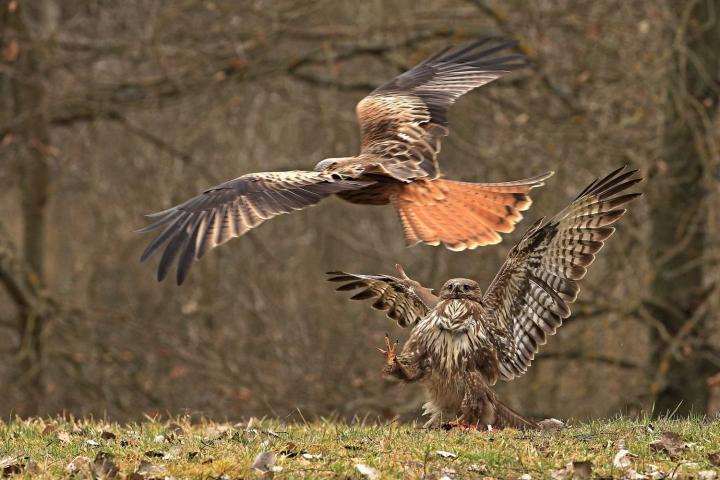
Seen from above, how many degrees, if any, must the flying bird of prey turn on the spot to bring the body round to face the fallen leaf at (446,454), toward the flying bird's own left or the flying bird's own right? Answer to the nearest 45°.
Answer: approximately 135° to the flying bird's own left

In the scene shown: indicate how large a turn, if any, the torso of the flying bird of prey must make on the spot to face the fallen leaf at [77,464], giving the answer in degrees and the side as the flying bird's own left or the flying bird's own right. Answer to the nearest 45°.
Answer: approximately 90° to the flying bird's own left

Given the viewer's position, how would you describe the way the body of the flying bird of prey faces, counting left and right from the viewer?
facing away from the viewer and to the left of the viewer

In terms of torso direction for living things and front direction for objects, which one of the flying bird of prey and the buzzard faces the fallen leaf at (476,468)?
the buzzard

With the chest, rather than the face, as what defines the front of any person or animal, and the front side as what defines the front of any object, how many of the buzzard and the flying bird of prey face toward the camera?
1

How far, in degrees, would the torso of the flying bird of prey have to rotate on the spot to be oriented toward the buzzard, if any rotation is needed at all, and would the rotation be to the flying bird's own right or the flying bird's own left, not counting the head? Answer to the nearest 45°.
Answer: approximately 180°

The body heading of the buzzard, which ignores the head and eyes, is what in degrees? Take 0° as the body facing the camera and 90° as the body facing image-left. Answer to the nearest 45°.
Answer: approximately 0°

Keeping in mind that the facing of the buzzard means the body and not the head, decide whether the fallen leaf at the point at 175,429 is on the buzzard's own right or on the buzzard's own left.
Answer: on the buzzard's own right

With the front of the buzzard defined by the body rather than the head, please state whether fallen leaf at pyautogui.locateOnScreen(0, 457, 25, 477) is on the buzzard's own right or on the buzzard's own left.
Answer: on the buzzard's own right

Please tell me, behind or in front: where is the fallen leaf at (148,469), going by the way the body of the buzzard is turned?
in front

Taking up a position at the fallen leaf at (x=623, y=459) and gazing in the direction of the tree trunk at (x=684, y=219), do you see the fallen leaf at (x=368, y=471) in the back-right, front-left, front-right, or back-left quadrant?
back-left
